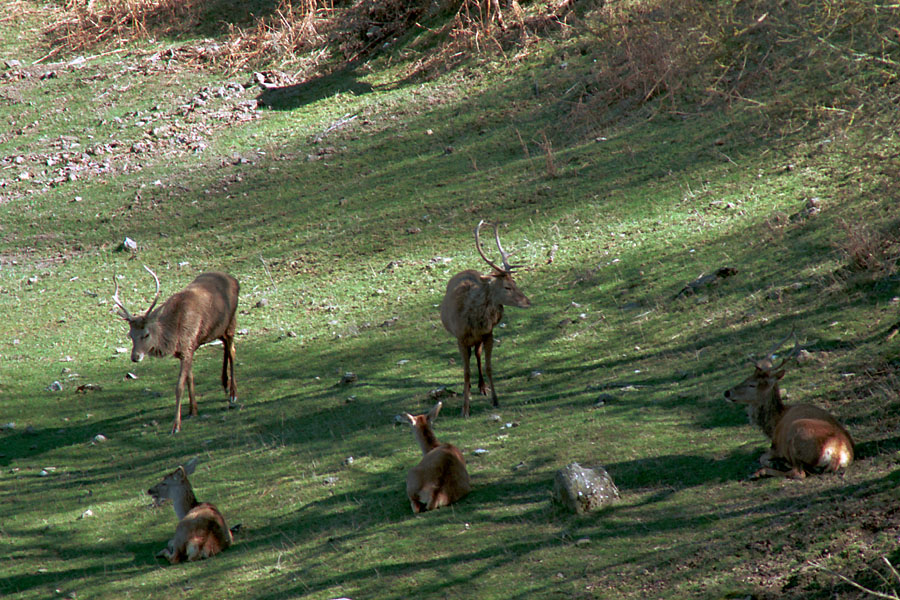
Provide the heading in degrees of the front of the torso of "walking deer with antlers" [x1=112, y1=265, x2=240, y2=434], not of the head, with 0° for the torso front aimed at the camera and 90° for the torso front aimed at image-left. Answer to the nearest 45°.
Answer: approximately 45°

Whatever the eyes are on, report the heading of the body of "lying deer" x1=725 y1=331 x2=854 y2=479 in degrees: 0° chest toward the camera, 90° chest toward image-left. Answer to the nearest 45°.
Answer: approximately 135°

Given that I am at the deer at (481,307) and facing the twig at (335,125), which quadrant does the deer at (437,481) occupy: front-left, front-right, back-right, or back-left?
back-left

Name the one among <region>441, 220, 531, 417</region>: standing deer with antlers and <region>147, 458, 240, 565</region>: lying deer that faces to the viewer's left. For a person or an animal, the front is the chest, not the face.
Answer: the lying deer

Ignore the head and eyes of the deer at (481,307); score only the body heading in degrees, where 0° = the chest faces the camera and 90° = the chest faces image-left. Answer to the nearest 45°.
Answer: approximately 315°

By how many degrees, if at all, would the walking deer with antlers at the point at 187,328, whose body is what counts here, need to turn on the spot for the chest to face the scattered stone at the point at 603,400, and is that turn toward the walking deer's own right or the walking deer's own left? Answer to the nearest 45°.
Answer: approximately 90° to the walking deer's own left

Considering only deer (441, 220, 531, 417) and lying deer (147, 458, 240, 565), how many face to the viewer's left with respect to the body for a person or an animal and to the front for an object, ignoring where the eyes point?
1

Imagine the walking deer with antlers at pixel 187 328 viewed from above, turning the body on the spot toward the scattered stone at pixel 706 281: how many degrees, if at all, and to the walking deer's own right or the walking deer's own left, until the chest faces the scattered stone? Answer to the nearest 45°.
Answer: approximately 135° to the walking deer's own left

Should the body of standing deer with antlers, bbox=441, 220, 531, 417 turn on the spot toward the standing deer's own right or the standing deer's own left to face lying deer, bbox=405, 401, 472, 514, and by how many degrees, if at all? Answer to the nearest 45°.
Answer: approximately 45° to the standing deer's own right
